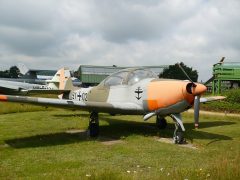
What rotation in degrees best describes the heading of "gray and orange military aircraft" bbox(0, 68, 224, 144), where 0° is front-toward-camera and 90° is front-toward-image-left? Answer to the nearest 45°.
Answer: approximately 315°
